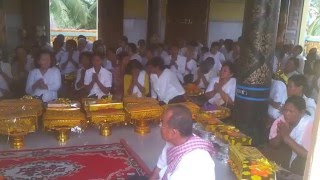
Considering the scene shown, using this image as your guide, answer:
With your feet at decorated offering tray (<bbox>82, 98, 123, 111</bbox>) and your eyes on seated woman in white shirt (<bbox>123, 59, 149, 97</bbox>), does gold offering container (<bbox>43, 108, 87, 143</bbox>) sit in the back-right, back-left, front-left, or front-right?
back-left

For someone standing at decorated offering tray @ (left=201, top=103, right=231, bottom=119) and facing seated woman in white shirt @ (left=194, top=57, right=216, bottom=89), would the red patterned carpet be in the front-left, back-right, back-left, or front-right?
back-left

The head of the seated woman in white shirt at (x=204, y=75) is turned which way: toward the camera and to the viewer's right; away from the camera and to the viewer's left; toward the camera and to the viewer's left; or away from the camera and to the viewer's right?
toward the camera and to the viewer's left

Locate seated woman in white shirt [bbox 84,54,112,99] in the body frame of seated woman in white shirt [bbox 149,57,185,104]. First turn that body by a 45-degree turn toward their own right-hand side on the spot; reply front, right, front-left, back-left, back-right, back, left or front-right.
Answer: front

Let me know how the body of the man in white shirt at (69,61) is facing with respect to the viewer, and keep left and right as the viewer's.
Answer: facing the viewer

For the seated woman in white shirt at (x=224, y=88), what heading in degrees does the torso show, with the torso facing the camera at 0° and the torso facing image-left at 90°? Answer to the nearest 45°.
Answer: approximately 45°

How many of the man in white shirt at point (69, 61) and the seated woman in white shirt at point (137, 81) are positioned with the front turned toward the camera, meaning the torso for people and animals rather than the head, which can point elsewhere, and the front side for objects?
2

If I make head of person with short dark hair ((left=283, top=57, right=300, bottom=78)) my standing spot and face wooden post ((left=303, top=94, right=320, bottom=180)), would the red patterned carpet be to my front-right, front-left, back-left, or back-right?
front-right

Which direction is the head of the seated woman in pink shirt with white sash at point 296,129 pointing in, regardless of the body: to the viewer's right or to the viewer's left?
to the viewer's left

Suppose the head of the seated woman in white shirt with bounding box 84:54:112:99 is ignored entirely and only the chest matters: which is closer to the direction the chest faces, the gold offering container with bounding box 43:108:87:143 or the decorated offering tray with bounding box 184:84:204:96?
the gold offering container

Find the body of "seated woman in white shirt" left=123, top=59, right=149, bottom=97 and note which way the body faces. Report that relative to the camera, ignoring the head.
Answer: toward the camera

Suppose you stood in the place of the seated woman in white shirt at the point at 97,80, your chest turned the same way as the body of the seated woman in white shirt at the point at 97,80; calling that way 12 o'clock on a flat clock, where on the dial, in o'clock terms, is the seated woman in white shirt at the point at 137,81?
the seated woman in white shirt at the point at 137,81 is roughly at 9 o'clock from the seated woman in white shirt at the point at 97,80.

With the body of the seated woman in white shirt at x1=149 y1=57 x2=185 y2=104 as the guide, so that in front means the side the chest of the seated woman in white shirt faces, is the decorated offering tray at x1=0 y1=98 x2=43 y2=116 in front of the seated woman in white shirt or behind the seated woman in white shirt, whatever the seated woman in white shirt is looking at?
in front

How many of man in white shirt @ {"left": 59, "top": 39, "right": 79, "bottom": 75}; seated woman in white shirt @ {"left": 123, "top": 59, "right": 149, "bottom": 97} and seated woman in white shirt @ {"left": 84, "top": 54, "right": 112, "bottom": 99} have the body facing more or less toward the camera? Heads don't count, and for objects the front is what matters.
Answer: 3

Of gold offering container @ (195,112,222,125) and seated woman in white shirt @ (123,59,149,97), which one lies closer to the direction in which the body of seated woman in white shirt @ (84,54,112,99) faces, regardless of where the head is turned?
the gold offering container
